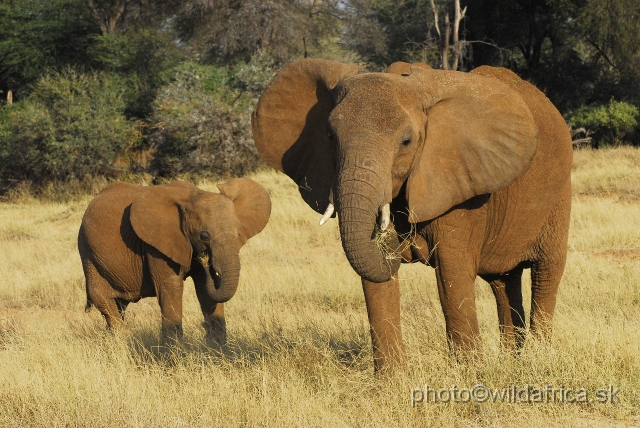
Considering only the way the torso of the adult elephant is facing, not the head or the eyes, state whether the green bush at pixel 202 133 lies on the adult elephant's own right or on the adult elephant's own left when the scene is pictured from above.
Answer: on the adult elephant's own right

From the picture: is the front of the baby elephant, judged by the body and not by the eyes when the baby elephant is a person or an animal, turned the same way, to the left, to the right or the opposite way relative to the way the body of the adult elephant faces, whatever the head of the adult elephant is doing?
to the left

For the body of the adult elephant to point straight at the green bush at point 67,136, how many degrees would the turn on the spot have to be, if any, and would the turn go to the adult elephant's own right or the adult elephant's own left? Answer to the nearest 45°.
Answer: approximately 90° to the adult elephant's own right

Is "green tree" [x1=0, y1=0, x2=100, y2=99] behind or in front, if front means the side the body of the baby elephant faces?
behind

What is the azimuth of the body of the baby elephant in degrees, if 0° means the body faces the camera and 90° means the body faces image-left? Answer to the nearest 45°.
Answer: approximately 315°

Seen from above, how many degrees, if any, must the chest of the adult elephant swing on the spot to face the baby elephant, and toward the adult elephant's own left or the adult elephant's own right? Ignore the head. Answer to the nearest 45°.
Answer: approximately 90° to the adult elephant's own right

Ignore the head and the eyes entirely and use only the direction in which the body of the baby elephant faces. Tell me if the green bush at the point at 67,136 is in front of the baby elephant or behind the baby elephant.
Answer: behind

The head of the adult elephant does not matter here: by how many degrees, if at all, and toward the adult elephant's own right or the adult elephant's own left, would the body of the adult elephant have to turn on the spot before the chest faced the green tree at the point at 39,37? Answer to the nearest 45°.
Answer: approximately 90° to the adult elephant's own right

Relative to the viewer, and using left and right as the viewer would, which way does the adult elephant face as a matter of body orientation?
facing the viewer and to the left of the viewer

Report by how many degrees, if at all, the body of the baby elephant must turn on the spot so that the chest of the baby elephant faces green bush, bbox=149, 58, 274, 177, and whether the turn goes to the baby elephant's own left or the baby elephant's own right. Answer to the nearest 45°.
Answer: approximately 135° to the baby elephant's own left

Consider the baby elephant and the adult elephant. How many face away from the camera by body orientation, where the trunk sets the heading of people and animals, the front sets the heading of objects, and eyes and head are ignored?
0

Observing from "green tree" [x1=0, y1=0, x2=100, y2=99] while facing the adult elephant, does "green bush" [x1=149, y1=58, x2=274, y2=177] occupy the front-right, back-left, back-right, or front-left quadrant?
front-left
